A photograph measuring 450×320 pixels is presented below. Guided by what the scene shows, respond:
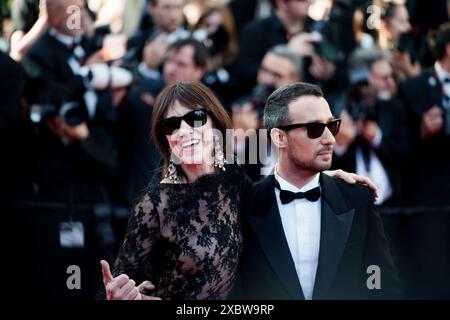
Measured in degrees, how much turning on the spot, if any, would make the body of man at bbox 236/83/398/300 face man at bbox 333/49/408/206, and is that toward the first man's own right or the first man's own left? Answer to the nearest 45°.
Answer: approximately 180°

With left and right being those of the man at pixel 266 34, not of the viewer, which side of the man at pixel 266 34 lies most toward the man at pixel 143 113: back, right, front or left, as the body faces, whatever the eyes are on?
right

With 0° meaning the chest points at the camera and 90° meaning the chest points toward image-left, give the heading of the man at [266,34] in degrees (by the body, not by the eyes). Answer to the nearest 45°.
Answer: approximately 315°

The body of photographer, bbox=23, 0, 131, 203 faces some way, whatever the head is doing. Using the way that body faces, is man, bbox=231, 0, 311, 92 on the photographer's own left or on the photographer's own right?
on the photographer's own left

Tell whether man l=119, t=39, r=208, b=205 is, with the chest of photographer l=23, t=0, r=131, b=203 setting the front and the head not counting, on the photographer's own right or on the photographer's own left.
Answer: on the photographer's own left

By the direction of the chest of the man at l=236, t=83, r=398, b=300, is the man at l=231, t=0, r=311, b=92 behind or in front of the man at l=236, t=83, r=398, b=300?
behind

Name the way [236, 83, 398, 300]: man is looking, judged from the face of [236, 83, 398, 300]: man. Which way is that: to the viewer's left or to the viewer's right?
to the viewer's right

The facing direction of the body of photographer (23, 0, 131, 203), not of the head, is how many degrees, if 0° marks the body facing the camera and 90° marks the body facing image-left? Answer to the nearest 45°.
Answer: approximately 315°
